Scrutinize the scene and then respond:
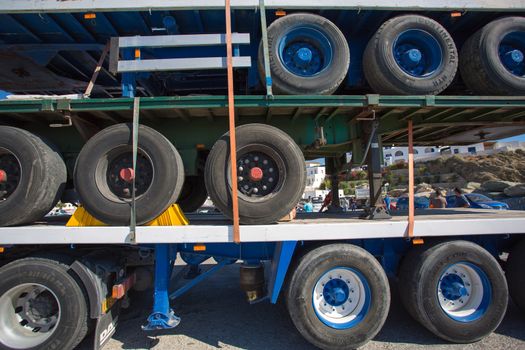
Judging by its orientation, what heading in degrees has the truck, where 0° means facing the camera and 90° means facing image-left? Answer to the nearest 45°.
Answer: approximately 90°

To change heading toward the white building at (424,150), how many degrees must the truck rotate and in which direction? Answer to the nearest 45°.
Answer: approximately 135° to its right

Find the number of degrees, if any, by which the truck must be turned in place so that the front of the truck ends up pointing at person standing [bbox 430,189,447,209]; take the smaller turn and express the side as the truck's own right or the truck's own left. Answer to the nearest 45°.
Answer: approximately 135° to the truck's own right

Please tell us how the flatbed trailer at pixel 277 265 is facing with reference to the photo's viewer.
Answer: facing to the left of the viewer
